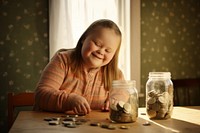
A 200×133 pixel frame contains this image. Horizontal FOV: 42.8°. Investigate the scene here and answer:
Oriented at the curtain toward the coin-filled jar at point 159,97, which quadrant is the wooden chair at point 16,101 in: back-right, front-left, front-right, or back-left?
front-right

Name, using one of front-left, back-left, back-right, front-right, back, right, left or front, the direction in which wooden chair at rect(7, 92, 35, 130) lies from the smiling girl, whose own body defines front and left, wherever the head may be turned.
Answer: back-right

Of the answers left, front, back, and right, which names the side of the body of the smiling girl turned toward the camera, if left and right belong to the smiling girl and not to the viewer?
front

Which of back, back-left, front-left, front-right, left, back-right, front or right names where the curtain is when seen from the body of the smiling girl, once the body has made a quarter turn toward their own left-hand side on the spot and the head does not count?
left
